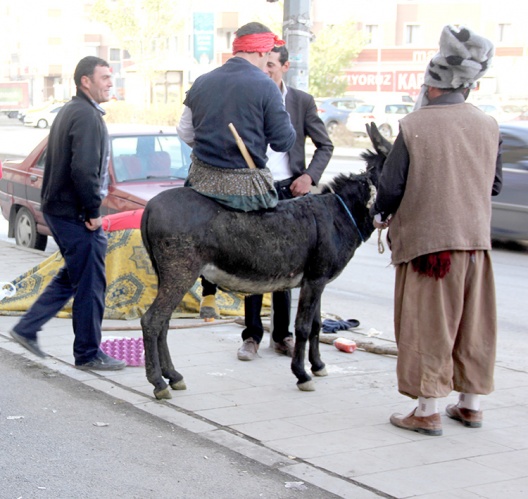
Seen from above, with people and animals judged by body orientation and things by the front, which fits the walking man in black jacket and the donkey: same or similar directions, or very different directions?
same or similar directions

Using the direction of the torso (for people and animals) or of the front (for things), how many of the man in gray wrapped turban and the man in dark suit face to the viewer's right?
0

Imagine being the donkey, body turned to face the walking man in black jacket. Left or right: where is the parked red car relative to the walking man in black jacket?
right

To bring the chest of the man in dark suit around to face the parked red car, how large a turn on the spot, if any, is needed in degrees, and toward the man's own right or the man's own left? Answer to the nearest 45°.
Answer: approximately 90° to the man's own right

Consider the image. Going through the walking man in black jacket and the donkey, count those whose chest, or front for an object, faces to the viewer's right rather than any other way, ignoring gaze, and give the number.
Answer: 2

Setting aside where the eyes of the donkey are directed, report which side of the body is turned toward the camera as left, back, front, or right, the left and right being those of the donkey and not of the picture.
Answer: right

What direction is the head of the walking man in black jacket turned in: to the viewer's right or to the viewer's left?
to the viewer's right

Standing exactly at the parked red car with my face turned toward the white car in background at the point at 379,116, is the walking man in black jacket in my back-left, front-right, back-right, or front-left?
back-right

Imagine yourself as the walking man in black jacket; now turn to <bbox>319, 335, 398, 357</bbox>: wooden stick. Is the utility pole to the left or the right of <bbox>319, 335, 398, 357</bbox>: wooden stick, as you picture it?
left

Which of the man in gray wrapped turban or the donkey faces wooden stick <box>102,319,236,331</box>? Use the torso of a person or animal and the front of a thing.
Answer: the man in gray wrapped turban

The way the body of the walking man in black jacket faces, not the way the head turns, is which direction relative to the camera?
to the viewer's right

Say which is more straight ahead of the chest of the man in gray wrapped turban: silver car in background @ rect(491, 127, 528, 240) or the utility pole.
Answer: the utility pole

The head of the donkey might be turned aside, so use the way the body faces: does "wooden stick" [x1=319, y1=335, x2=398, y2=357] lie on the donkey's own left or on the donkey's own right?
on the donkey's own left

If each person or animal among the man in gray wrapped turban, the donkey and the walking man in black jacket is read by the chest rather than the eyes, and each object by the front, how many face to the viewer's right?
2
